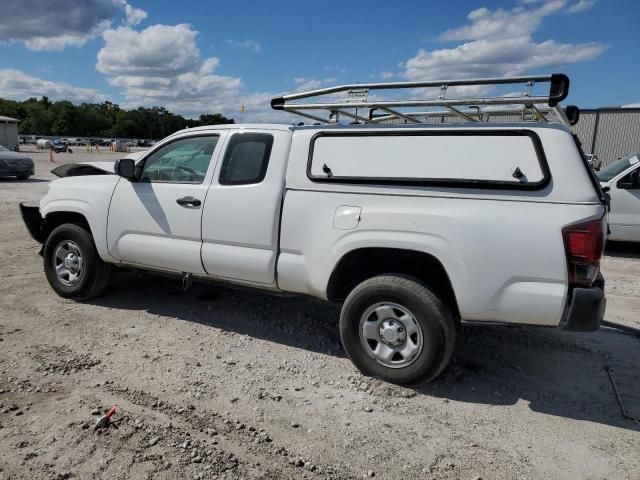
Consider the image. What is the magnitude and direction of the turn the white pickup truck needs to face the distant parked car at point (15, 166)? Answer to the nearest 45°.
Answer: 0° — it already faces it

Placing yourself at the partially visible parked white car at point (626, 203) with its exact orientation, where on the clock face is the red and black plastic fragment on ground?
The red and black plastic fragment on ground is roughly at 11 o'clock from the partially visible parked white car.

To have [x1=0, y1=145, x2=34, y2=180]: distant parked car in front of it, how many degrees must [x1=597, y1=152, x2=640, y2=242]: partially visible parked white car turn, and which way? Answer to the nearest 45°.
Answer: approximately 45° to its right

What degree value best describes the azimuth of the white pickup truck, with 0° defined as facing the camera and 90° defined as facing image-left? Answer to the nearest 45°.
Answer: approximately 135°
